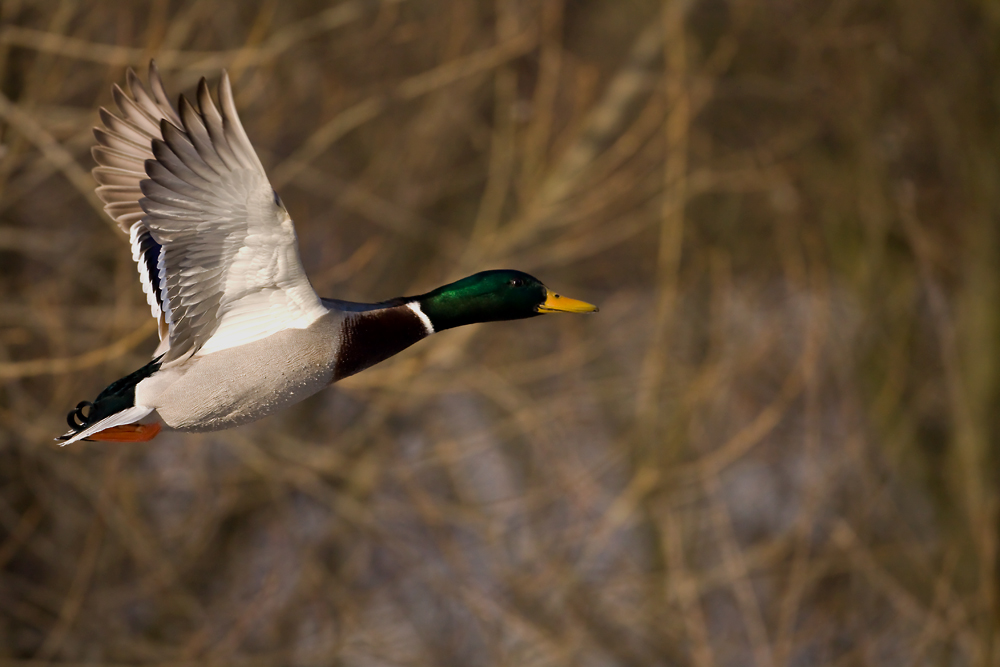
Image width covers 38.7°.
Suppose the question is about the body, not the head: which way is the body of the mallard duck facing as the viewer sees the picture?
to the viewer's right
